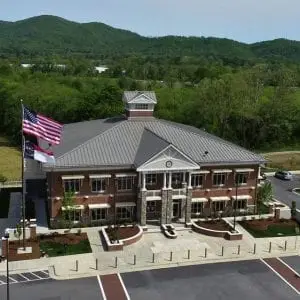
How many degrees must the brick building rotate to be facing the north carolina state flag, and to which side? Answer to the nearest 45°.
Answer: approximately 45° to its right

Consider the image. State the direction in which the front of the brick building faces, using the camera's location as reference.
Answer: facing the viewer

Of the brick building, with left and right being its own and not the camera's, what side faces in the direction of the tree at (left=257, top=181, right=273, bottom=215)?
left

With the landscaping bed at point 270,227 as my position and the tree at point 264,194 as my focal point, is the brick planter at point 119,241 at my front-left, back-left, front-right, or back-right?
back-left

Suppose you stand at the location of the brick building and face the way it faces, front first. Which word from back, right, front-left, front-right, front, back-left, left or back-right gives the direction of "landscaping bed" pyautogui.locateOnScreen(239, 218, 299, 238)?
left

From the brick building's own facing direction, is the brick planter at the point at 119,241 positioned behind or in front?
in front
